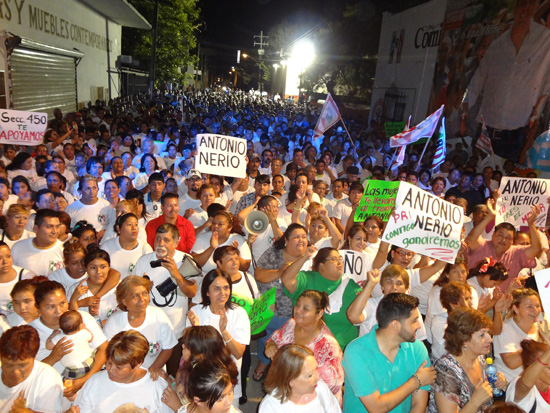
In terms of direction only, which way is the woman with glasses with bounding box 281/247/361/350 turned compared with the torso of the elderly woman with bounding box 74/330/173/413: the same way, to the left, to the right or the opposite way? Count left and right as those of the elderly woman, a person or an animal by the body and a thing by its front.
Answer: the same way

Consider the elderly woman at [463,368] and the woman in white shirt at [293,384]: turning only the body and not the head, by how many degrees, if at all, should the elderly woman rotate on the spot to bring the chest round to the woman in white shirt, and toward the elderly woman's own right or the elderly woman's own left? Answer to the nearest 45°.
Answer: approximately 90° to the elderly woman's own right

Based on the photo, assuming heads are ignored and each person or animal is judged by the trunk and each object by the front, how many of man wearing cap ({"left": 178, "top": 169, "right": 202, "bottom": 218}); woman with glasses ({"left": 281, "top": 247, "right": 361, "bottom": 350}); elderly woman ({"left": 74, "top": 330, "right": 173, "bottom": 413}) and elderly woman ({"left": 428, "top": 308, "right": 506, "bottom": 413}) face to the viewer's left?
0

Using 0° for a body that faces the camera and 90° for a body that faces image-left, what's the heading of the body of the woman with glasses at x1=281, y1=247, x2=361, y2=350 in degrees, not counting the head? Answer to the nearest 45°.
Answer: approximately 315°

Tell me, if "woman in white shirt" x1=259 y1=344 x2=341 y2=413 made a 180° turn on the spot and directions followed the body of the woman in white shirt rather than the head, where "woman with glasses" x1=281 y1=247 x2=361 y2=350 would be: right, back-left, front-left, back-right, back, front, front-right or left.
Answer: front-right

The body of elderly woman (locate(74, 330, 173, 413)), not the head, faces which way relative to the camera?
toward the camera

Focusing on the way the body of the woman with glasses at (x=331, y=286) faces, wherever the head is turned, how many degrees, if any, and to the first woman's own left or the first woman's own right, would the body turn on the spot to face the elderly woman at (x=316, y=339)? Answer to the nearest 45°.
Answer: approximately 45° to the first woman's own right

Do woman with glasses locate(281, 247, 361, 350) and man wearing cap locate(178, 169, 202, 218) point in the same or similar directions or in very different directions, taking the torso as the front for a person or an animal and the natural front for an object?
same or similar directions

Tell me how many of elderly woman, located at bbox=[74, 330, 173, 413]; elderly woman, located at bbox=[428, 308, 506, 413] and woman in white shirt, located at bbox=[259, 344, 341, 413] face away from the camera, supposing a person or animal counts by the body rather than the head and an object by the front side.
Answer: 0

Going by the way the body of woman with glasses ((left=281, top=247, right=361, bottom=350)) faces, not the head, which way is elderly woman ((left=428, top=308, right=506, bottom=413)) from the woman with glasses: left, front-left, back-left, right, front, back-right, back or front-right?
front

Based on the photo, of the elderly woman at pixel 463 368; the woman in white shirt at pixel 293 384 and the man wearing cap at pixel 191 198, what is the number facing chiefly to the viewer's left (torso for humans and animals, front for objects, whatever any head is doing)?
0

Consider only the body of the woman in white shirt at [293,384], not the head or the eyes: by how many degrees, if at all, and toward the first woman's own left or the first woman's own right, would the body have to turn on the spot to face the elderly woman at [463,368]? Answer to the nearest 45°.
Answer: approximately 90° to the first woman's own left
